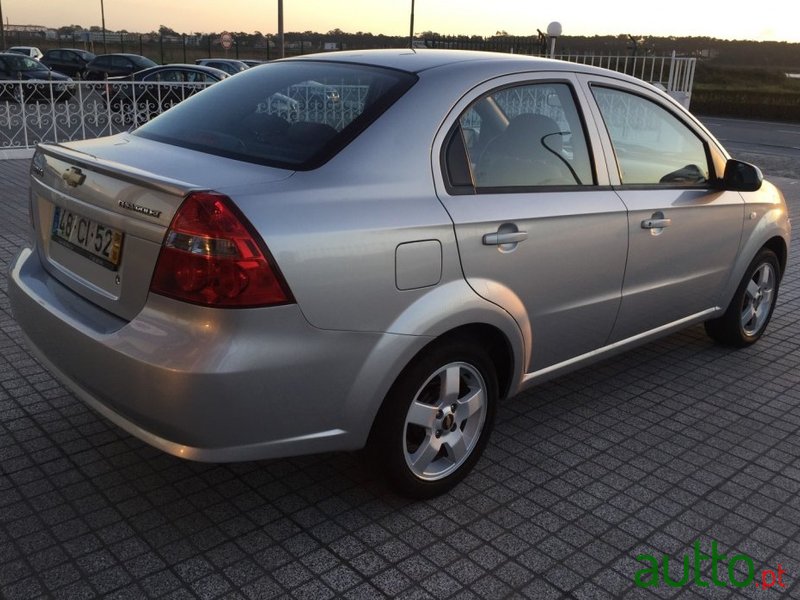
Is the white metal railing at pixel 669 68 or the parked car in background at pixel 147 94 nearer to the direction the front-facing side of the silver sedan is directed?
the white metal railing

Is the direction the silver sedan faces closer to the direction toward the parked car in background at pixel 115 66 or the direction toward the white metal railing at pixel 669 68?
the white metal railing

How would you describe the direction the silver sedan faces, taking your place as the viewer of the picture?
facing away from the viewer and to the right of the viewer

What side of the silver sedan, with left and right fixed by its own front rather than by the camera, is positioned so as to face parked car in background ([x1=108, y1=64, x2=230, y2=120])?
left

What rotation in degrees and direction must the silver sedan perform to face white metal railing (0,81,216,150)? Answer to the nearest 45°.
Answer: approximately 90° to its left

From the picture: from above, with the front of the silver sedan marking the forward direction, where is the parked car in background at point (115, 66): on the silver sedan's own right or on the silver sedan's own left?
on the silver sedan's own left

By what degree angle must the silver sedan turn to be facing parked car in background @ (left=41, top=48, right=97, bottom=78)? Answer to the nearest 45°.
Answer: approximately 90° to its left
